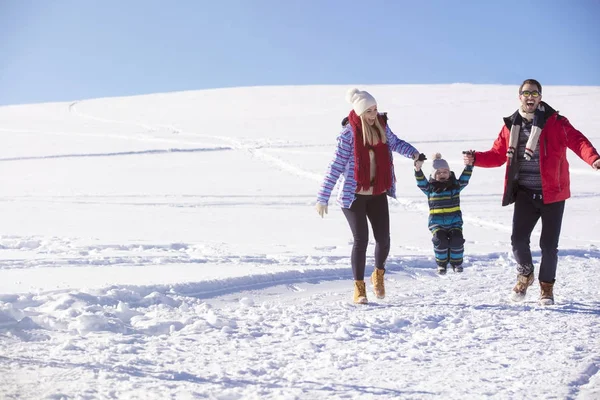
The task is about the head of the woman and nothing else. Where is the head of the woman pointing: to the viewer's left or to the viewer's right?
to the viewer's right

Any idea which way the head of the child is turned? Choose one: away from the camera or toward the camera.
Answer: toward the camera

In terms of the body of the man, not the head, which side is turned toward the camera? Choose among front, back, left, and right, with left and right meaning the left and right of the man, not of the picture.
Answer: front

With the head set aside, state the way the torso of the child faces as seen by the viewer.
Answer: toward the camera

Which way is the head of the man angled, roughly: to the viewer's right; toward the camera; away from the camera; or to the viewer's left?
toward the camera

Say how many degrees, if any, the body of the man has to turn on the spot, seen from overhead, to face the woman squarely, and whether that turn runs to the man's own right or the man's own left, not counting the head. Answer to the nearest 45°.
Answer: approximately 90° to the man's own right
